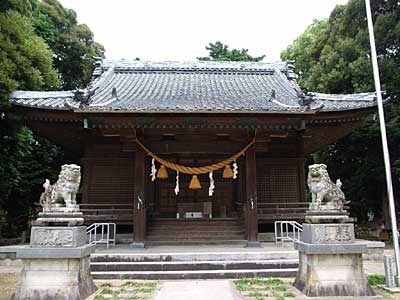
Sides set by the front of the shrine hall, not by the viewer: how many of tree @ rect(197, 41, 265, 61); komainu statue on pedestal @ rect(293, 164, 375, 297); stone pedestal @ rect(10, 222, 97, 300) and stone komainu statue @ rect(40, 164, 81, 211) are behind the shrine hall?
1

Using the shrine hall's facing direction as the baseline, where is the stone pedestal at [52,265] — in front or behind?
in front

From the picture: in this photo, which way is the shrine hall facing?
toward the camera

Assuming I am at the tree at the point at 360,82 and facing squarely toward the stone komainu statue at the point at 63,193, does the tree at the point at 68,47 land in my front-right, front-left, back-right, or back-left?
front-right

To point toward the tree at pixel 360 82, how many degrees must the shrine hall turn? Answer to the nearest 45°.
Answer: approximately 135° to its left

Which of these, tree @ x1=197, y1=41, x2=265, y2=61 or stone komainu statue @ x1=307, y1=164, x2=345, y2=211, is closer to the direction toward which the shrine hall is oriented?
the stone komainu statue

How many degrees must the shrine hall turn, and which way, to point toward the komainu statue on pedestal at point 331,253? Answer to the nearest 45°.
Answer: approximately 45° to its left

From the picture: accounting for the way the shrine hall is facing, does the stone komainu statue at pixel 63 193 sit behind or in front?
in front

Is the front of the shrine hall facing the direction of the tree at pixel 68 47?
no

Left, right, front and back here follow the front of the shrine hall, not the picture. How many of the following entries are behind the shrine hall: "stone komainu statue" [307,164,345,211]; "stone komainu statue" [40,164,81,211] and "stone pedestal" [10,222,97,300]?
0

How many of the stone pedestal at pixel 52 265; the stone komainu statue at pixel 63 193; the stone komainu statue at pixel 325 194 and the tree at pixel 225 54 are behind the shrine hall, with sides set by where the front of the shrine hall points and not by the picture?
1

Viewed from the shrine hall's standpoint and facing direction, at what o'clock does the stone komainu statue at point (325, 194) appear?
The stone komainu statue is roughly at 11 o'clock from the shrine hall.

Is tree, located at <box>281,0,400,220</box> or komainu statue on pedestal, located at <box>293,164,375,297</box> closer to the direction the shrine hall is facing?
the komainu statue on pedestal

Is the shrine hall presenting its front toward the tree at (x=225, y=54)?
no
